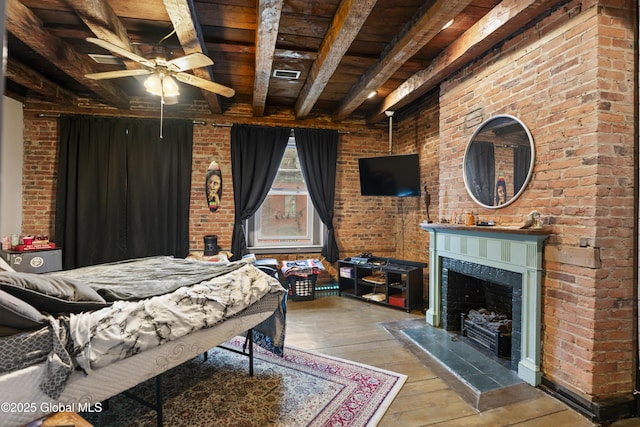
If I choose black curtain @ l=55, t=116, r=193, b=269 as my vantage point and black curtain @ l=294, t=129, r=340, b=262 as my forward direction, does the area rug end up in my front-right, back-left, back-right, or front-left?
front-right

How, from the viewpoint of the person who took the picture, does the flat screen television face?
facing the viewer and to the left of the viewer

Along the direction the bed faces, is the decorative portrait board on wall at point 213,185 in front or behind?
in front

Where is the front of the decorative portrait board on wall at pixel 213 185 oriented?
toward the camera

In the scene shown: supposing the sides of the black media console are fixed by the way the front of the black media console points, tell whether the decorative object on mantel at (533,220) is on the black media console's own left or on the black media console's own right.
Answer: on the black media console's own left

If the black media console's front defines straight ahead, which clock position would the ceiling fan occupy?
The ceiling fan is roughly at 12 o'clock from the black media console.

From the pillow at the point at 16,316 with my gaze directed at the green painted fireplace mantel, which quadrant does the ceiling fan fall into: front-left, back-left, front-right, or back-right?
front-left

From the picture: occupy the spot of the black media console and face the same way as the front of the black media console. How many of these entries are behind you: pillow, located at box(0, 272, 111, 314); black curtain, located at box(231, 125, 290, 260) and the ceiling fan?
0

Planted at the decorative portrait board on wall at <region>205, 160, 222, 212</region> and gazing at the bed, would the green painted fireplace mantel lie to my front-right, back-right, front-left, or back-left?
front-left

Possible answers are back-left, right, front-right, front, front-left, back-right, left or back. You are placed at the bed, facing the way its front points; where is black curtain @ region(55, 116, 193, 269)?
front-left

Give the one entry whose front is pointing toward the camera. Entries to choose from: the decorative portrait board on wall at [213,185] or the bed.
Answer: the decorative portrait board on wall

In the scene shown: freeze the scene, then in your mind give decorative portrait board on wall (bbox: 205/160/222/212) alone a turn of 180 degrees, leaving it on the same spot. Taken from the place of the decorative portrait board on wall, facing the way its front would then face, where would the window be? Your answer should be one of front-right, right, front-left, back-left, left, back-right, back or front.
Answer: right

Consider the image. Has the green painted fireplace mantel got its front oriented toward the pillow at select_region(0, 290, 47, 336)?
yes

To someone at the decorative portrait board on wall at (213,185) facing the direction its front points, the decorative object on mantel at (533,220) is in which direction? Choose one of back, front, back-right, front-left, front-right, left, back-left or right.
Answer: front-left

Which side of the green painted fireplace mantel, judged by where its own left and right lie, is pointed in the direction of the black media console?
right

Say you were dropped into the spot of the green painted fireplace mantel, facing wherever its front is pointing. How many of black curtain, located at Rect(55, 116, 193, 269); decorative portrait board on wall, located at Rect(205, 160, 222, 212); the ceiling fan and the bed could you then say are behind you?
0

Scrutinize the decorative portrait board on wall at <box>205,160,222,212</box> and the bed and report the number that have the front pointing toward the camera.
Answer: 1
